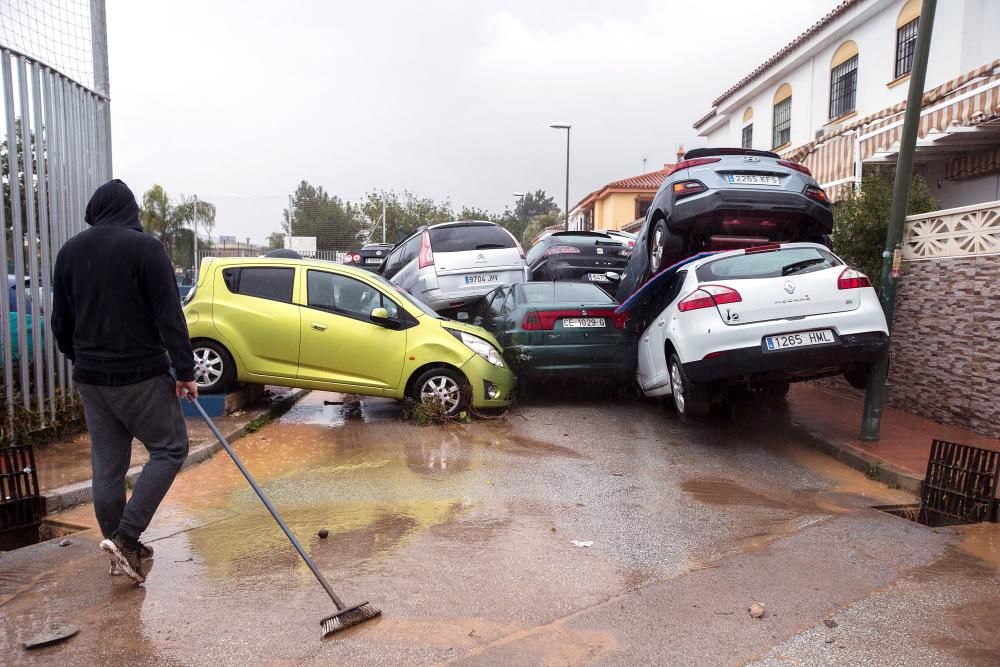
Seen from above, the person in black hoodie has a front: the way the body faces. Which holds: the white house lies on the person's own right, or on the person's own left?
on the person's own right

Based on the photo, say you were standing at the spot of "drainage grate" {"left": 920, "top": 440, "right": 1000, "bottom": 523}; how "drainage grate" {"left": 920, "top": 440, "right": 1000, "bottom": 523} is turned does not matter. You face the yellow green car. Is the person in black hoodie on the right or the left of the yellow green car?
left

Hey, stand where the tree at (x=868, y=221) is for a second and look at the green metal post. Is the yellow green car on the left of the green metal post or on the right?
right

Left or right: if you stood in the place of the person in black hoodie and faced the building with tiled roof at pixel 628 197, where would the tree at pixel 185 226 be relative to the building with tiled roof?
left

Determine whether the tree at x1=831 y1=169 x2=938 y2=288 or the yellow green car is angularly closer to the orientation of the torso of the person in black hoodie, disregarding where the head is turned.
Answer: the yellow green car

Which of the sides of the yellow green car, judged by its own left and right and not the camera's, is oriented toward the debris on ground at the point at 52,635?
right

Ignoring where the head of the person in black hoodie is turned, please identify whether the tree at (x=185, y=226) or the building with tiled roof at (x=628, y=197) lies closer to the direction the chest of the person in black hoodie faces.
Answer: the tree

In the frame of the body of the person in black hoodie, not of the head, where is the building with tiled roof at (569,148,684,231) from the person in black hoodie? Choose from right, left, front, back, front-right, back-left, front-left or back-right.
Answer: front-right

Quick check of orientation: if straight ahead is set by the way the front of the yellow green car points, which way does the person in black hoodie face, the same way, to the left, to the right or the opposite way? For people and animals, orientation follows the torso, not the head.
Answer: to the left

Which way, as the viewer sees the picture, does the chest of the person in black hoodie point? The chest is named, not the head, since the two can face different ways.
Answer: away from the camera

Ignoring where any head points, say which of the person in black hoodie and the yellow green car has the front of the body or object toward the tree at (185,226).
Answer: the person in black hoodie

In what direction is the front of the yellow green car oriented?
to the viewer's right

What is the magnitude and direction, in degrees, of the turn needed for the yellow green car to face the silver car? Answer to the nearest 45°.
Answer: approximately 45° to its left

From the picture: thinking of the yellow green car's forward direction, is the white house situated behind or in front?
in front

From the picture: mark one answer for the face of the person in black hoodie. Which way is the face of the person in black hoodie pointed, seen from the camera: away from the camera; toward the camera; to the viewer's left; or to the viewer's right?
away from the camera

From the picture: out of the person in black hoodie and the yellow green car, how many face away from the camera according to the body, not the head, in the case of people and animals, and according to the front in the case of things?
1

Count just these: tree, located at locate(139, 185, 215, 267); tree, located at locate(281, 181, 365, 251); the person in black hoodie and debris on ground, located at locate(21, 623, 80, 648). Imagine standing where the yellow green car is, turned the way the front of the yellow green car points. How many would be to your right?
2
